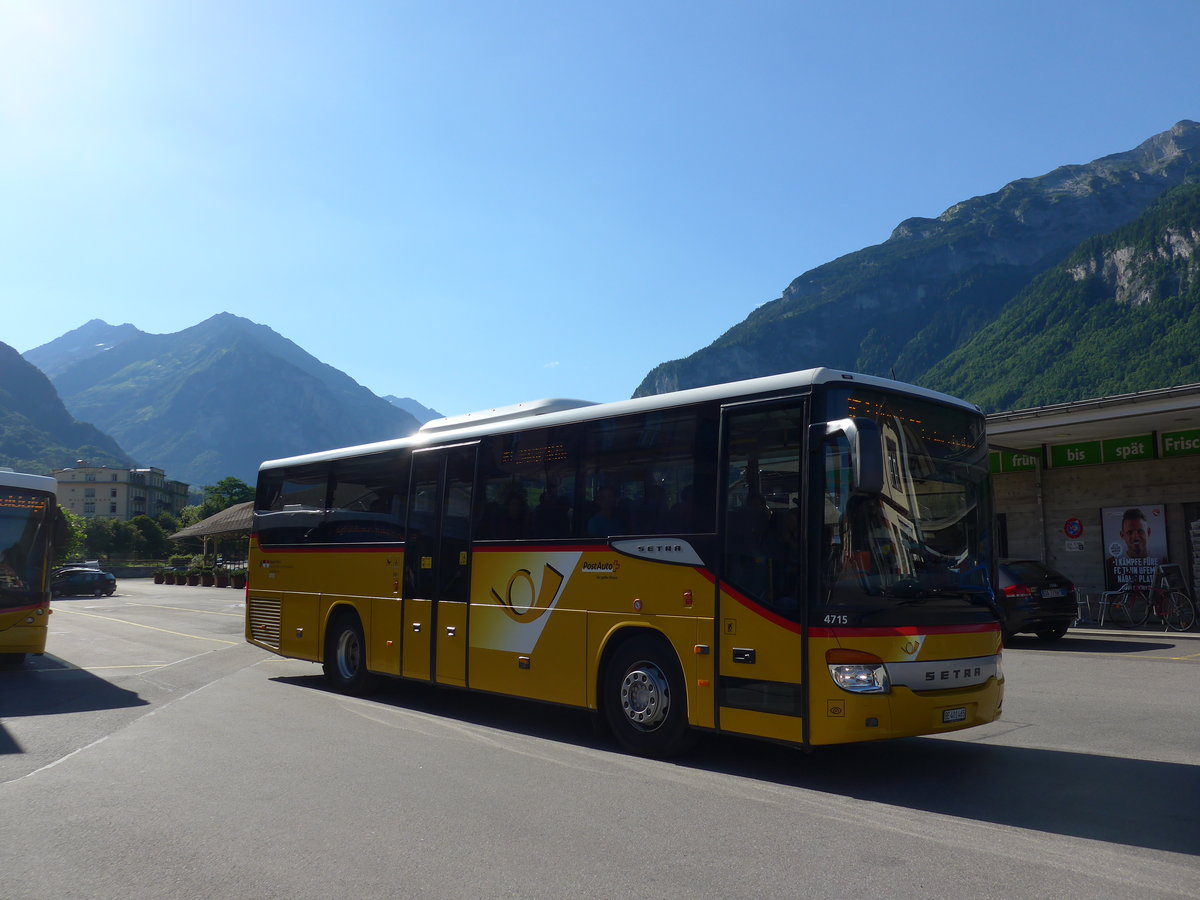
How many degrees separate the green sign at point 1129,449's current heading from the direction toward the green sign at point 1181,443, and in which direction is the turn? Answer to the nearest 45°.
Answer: approximately 90° to its left

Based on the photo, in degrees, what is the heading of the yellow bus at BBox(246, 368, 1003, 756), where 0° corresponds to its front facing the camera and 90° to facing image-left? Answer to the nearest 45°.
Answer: approximately 315°

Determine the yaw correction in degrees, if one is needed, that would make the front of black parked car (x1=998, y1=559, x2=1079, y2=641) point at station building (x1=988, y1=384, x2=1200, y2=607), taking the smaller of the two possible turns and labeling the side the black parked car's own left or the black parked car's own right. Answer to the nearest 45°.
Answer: approximately 45° to the black parked car's own right

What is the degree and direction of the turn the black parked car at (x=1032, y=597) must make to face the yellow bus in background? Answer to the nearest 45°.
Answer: approximately 90° to its left

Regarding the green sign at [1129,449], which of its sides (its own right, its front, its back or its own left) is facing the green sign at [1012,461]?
right

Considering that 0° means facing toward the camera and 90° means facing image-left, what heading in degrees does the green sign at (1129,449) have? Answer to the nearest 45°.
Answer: approximately 45°

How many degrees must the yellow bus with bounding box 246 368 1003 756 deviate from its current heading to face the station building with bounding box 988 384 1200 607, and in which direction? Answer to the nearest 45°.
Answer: approximately 90° to its left

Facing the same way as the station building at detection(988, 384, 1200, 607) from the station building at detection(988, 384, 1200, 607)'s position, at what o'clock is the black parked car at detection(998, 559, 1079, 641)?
The black parked car is roughly at 11 o'clock from the station building.

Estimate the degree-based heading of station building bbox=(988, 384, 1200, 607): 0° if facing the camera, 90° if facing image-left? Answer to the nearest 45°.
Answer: approximately 45°

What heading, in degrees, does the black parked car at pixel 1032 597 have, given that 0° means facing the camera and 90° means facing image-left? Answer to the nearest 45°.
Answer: approximately 135°

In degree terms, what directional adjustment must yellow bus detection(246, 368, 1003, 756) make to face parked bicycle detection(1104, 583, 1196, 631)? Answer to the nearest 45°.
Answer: approximately 90° to its left
